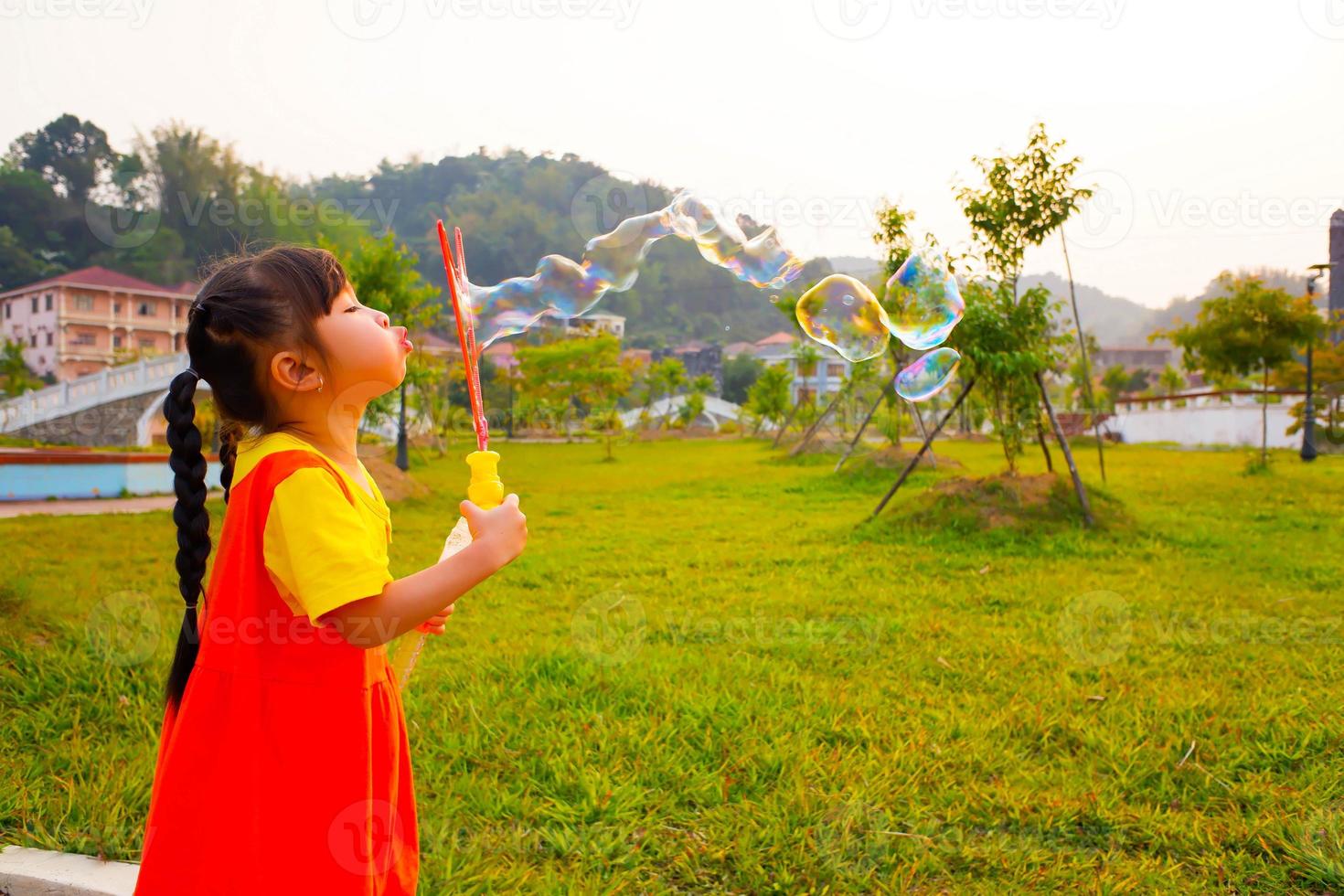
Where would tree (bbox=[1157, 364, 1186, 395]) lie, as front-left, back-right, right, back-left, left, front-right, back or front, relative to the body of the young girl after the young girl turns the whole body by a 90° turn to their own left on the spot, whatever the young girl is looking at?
front-right

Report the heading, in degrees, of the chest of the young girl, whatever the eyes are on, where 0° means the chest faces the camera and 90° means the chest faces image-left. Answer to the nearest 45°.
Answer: approximately 270°

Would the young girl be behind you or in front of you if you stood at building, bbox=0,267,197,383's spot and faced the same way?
in front

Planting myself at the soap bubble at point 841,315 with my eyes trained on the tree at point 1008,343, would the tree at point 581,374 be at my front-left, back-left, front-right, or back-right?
front-left

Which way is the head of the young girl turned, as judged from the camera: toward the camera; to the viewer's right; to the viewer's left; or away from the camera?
to the viewer's right

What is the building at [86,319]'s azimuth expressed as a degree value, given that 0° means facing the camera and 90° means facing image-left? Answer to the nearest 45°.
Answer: approximately 315°

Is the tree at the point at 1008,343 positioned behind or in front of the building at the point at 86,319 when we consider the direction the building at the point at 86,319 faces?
in front

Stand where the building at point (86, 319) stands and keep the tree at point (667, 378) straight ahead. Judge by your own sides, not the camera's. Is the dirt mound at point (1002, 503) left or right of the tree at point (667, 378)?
right

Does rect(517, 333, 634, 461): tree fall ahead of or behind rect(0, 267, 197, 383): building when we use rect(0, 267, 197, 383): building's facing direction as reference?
ahead

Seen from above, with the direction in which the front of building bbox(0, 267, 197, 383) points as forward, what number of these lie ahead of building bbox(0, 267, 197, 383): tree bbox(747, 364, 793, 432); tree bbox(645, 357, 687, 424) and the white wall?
3

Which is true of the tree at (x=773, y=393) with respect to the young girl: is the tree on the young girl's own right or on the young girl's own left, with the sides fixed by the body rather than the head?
on the young girl's own left

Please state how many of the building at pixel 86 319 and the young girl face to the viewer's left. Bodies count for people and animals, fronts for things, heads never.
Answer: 0

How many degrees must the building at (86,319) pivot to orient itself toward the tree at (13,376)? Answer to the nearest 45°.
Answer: approximately 45° to its right

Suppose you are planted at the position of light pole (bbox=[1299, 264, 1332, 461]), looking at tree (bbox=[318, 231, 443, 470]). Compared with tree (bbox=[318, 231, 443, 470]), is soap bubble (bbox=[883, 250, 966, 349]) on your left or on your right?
left
